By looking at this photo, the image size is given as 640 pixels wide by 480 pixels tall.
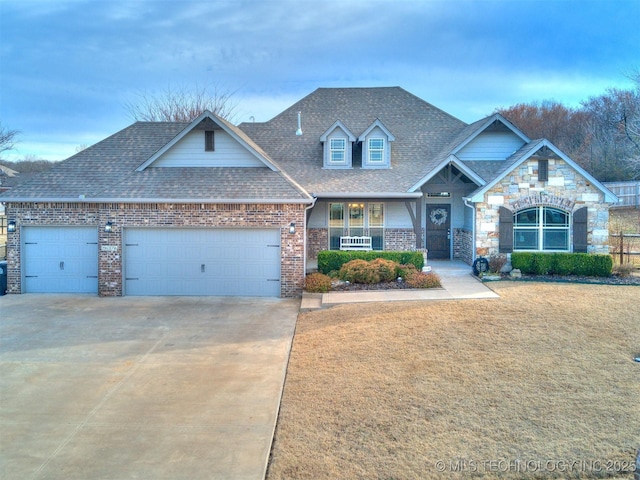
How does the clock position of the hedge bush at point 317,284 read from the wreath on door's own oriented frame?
The hedge bush is roughly at 1 o'clock from the wreath on door.

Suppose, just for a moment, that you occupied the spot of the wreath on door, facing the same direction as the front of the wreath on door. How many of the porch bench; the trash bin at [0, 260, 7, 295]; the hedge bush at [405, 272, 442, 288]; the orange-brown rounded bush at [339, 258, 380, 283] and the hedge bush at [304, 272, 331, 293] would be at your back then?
0

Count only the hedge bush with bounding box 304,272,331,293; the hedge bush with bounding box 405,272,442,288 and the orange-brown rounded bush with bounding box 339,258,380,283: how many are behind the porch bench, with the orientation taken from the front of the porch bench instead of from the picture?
0

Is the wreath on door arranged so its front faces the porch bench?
no

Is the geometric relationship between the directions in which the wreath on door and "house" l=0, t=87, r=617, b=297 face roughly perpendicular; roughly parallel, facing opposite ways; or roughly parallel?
roughly parallel

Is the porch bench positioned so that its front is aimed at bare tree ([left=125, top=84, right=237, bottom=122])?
no

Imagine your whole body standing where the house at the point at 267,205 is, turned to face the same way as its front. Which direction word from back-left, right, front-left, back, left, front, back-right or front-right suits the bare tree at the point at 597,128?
back-left

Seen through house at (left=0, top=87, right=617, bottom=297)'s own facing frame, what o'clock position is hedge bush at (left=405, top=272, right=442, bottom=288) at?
The hedge bush is roughly at 10 o'clock from the house.

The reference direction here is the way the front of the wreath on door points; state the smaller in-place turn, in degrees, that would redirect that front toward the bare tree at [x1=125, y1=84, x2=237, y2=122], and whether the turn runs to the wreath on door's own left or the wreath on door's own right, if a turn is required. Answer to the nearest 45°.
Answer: approximately 135° to the wreath on door's own right

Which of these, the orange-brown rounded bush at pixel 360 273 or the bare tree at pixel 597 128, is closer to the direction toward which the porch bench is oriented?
the orange-brown rounded bush

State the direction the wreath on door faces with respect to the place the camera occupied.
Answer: facing the viewer

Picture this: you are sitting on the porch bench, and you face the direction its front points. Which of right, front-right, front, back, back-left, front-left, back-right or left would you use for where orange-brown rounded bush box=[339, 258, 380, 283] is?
front

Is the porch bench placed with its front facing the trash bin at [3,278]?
no

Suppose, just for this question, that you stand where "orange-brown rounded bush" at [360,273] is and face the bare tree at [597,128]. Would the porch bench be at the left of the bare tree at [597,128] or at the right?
left

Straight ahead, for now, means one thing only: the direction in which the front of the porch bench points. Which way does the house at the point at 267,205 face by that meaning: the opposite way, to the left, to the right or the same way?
the same way

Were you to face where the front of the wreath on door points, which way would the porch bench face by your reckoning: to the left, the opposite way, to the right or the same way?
the same way

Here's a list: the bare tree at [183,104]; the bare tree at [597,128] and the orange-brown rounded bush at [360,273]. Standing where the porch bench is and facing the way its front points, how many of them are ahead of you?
1

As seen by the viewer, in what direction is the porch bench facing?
toward the camera

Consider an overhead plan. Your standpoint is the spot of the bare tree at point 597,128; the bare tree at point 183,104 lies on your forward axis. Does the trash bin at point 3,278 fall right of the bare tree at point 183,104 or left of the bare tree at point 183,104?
left
